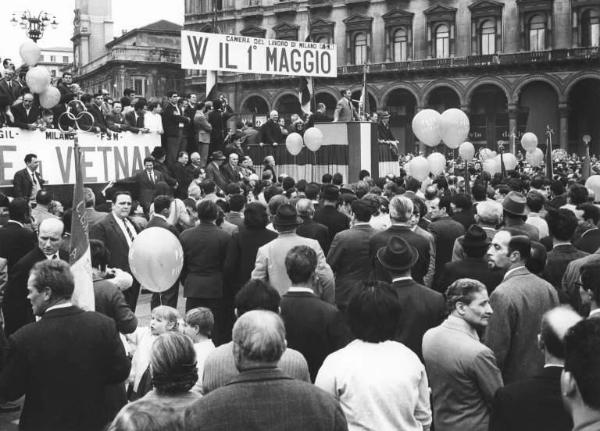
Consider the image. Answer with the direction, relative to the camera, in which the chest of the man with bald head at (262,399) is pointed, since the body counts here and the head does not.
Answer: away from the camera

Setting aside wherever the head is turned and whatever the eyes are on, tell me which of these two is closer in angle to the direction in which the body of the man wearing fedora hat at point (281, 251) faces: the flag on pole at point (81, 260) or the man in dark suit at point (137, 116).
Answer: the man in dark suit

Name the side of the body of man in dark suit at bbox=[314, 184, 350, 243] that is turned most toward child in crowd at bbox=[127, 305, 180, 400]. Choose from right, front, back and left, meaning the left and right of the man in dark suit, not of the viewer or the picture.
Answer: back

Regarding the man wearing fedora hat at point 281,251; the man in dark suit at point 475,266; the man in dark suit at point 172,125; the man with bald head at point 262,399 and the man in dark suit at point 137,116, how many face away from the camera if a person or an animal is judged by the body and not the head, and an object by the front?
3

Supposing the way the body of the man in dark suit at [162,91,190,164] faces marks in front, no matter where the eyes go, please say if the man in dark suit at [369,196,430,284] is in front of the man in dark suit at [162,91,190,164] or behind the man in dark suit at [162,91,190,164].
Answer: in front

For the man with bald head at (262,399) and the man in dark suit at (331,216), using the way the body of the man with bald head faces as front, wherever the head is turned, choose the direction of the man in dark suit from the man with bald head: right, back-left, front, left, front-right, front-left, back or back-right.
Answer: front

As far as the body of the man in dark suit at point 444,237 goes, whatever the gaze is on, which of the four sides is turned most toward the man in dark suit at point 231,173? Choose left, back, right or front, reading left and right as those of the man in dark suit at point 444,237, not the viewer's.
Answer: front

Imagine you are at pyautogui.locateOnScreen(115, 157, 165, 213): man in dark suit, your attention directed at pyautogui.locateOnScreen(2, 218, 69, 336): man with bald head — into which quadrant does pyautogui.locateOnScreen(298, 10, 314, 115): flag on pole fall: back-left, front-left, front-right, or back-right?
back-left

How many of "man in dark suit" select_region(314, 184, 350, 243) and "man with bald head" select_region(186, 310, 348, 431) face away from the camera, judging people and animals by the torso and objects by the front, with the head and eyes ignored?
2

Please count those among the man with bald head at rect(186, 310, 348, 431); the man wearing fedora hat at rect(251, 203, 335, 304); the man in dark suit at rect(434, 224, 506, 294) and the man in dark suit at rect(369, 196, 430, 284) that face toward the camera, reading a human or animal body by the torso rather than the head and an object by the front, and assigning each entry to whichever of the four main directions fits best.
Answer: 0

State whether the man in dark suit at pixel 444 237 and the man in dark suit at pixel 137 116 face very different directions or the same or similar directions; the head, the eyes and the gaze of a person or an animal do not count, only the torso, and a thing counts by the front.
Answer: very different directions

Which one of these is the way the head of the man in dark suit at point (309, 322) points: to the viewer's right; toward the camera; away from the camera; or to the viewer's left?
away from the camera

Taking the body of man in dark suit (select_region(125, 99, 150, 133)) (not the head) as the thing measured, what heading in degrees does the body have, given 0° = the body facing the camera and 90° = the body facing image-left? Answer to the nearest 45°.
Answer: approximately 315°

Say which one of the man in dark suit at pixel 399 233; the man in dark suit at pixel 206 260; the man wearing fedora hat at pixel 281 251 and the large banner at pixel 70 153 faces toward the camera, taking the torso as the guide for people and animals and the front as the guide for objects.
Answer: the large banner

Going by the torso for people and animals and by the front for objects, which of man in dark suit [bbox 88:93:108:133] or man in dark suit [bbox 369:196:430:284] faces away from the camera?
man in dark suit [bbox 369:196:430:284]

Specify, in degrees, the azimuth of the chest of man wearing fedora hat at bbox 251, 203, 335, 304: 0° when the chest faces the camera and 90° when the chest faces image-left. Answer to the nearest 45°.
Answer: approximately 180°

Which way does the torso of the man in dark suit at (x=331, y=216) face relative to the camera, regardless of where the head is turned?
away from the camera

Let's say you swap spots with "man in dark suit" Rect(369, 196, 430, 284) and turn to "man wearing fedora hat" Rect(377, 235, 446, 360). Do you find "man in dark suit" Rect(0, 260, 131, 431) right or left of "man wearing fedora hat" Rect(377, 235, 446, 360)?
right

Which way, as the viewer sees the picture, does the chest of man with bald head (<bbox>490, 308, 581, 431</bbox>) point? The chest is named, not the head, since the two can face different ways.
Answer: away from the camera

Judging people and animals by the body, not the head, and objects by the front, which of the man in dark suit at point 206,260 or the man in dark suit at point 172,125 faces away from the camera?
the man in dark suit at point 206,260

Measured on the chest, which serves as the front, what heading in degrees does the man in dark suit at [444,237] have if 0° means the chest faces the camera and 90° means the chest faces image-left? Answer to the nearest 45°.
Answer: approximately 135°

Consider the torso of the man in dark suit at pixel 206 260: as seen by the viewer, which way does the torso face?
away from the camera

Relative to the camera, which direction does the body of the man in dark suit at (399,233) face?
away from the camera
